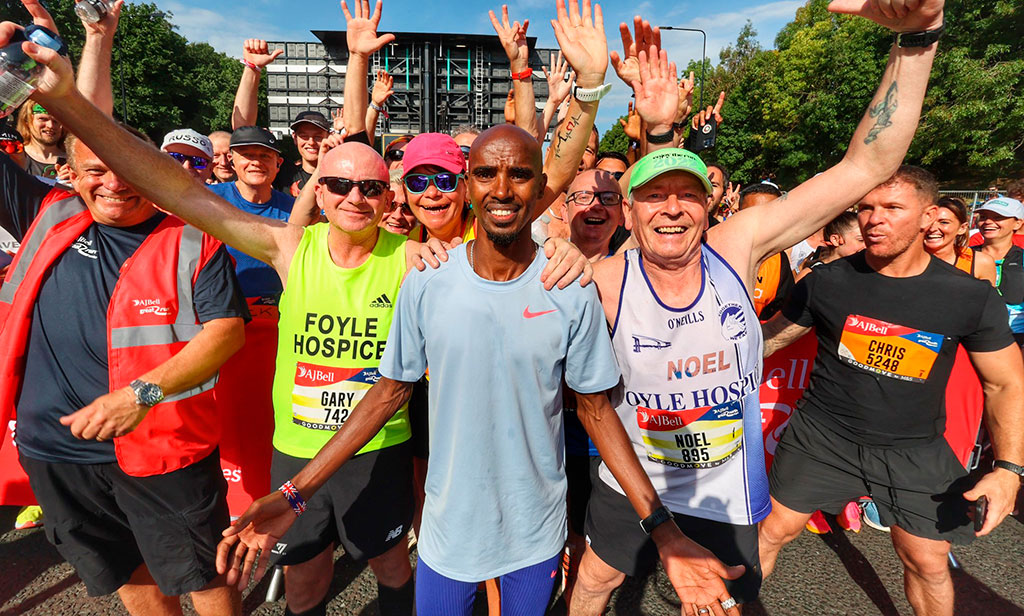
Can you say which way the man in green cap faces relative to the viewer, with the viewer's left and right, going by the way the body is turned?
facing the viewer

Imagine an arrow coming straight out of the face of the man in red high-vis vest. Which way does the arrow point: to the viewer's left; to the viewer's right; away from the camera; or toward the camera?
toward the camera

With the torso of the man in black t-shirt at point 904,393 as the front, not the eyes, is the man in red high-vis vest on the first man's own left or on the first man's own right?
on the first man's own right

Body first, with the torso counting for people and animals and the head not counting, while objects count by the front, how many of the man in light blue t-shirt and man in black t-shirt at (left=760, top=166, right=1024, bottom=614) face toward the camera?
2

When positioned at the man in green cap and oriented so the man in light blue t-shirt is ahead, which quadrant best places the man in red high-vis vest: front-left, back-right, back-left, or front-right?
front-right

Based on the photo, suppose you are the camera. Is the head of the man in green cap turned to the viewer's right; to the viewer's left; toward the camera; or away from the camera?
toward the camera

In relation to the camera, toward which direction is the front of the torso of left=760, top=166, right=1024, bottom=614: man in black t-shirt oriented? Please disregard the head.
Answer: toward the camera

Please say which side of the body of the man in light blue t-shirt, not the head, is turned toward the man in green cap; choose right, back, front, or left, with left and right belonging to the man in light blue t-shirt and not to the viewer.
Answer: left

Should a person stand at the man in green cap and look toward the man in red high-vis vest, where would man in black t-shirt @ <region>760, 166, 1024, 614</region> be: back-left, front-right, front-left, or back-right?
back-right

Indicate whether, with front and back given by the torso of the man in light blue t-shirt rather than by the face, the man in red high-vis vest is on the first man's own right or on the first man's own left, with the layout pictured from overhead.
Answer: on the first man's own right

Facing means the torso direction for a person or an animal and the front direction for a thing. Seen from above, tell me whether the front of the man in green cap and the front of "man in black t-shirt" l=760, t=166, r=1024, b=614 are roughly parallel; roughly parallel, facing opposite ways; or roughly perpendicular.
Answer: roughly parallel

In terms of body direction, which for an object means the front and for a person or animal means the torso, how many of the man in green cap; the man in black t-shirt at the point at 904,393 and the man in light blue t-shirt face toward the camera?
3

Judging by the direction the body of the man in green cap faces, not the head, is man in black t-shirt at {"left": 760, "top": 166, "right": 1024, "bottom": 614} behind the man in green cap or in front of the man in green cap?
behind

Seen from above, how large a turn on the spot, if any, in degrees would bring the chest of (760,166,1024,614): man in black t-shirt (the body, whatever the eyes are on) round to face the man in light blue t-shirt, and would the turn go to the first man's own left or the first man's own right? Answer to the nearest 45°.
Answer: approximately 45° to the first man's own right

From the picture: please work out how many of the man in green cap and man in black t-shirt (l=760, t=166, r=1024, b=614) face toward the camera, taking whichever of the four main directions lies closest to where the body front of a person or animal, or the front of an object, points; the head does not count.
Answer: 2

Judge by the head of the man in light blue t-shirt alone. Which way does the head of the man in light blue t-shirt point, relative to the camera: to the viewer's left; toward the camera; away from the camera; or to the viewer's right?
toward the camera

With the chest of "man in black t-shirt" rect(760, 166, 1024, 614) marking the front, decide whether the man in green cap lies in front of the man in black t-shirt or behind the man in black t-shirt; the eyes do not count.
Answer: in front
